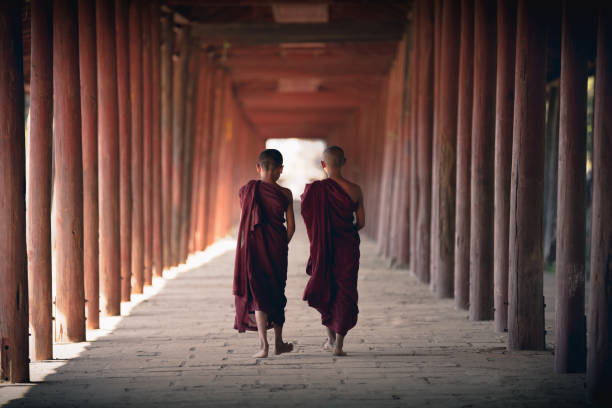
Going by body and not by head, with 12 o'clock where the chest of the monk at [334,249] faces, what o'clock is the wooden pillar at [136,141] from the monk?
The wooden pillar is roughly at 11 o'clock from the monk.

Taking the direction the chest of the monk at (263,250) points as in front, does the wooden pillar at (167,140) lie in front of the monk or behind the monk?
in front

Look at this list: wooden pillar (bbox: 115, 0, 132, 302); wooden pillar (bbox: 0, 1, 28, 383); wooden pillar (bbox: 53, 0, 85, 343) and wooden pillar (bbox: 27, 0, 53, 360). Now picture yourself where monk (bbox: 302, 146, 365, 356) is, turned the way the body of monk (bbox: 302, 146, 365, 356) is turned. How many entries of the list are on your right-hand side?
0

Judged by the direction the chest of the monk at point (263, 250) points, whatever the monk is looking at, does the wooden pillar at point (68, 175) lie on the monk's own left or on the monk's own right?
on the monk's own left

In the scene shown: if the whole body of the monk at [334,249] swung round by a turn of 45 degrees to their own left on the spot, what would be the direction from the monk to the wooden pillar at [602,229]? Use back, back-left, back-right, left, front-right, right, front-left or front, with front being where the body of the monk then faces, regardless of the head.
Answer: back

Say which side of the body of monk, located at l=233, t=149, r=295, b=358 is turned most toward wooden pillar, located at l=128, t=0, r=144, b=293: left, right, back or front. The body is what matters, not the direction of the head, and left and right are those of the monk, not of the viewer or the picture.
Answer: front

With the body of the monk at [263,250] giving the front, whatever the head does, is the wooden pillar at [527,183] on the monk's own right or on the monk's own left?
on the monk's own right

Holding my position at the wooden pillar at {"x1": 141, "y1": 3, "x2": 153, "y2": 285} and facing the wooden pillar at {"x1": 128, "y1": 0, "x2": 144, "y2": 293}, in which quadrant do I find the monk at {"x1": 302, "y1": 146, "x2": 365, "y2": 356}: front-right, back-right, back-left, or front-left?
front-left

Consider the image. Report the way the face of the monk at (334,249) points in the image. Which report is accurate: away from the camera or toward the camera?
away from the camera

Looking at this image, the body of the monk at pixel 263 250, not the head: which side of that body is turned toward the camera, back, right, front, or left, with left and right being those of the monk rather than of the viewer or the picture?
back

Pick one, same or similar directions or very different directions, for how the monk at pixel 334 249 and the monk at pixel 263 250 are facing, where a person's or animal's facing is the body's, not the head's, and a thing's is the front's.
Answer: same or similar directions

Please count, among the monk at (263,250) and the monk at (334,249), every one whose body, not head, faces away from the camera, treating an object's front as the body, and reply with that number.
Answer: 2

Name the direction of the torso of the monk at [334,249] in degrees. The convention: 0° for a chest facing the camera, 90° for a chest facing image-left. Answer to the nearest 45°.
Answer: approximately 180°
